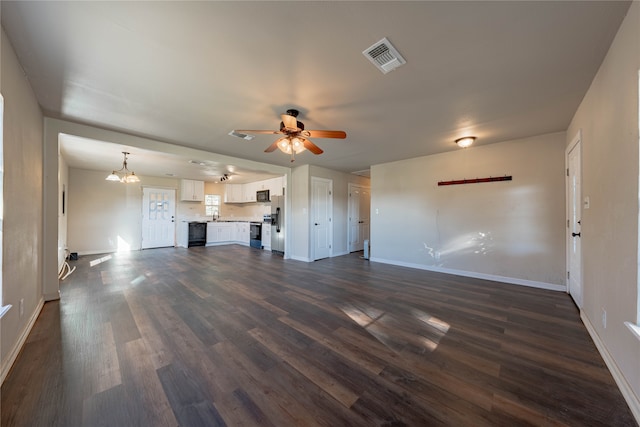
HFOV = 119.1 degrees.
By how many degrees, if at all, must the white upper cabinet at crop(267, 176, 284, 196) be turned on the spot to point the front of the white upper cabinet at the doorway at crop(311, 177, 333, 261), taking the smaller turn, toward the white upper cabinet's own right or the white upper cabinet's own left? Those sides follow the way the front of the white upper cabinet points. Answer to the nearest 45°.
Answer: approximately 90° to the white upper cabinet's own left

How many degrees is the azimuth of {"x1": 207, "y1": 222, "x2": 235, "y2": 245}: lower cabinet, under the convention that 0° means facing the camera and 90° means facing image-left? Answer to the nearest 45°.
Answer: approximately 0°

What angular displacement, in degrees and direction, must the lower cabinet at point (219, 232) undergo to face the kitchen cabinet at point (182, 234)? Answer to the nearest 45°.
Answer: approximately 90° to its right

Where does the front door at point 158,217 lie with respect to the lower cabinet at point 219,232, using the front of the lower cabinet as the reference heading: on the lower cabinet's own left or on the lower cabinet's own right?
on the lower cabinet's own right

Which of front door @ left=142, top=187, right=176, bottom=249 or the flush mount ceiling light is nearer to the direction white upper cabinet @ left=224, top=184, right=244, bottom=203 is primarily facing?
the flush mount ceiling light

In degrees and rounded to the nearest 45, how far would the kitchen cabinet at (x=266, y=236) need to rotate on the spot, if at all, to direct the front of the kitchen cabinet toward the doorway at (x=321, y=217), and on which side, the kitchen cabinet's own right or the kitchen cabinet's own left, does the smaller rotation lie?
approximately 90° to the kitchen cabinet's own left

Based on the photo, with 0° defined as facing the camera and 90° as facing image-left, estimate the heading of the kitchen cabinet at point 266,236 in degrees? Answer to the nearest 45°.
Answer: approximately 45°

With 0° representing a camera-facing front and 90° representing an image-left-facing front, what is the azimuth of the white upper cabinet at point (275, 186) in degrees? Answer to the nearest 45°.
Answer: approximately 45°

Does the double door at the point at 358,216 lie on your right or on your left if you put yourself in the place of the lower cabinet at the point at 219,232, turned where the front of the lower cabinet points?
on your left
